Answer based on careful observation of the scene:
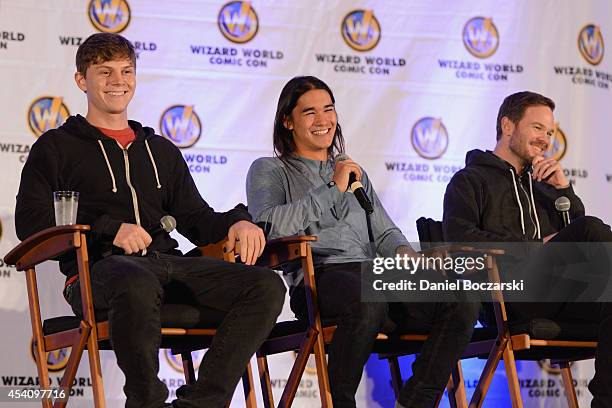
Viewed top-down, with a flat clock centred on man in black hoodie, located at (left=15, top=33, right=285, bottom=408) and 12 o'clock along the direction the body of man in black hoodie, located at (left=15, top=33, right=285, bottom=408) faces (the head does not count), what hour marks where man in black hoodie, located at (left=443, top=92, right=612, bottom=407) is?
man in black hoodie, located at (left=443, top=92, right=612, bottom=407) is roughly at 10 o'clock from man in black hoodie, located at (left=15, top=33, right=285, bottom=408).

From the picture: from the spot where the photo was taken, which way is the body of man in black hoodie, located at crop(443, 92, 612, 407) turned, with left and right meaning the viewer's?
facing the viewer and to the right of the viewer

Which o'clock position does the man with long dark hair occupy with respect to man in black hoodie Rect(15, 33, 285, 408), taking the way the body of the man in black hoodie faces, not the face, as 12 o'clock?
The man with long dark hair is roughly at 10 o'clock from the man in black hoodie.

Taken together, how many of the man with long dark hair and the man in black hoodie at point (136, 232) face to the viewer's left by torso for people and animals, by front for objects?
0

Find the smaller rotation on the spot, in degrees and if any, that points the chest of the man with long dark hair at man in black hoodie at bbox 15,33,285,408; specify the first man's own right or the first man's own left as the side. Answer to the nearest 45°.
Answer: approximately 90° to the first man's own right

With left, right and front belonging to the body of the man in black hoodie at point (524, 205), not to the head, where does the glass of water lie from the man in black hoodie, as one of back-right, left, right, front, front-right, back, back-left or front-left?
right

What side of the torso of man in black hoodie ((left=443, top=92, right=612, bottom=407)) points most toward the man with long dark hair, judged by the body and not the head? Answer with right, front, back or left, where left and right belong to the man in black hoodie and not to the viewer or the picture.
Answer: right
